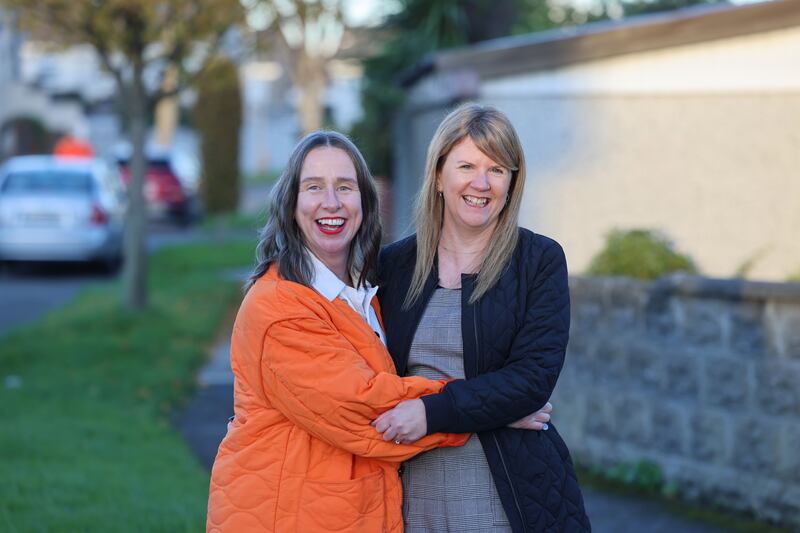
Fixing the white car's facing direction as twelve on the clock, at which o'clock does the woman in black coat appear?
The woman in black coat is roughly at 6 o'clock from the white car.

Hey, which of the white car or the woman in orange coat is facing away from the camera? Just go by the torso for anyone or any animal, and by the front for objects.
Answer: the white car

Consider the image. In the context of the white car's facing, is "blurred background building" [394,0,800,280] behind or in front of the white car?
behind

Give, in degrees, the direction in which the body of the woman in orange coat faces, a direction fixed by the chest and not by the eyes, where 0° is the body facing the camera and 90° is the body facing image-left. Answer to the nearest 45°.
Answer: approximately 315°

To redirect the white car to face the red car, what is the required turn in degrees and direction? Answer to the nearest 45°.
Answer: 0° — it already faces it

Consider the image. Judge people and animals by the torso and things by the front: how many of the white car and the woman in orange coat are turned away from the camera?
1

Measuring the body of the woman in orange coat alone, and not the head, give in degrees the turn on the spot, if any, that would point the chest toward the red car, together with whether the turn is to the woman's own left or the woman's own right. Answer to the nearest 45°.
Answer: approximately 135° to the woman's own left

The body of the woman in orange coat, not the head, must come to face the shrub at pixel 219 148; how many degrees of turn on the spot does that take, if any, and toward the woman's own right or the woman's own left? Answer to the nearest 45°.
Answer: approximately 135° to the woman's own left

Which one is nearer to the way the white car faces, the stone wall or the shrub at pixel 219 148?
the shrub

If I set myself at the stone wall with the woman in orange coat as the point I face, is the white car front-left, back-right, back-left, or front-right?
back-right

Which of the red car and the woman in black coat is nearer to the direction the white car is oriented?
the red car

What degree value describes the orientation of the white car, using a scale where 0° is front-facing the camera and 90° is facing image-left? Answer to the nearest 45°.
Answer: approximately 180°
